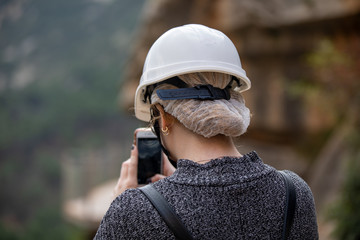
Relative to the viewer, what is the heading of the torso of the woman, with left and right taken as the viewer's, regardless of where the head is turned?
facing away from the viewer and to the left of the viewer

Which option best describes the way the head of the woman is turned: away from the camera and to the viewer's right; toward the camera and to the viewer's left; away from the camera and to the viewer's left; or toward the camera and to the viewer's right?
away from the camera and to the viewer's left
